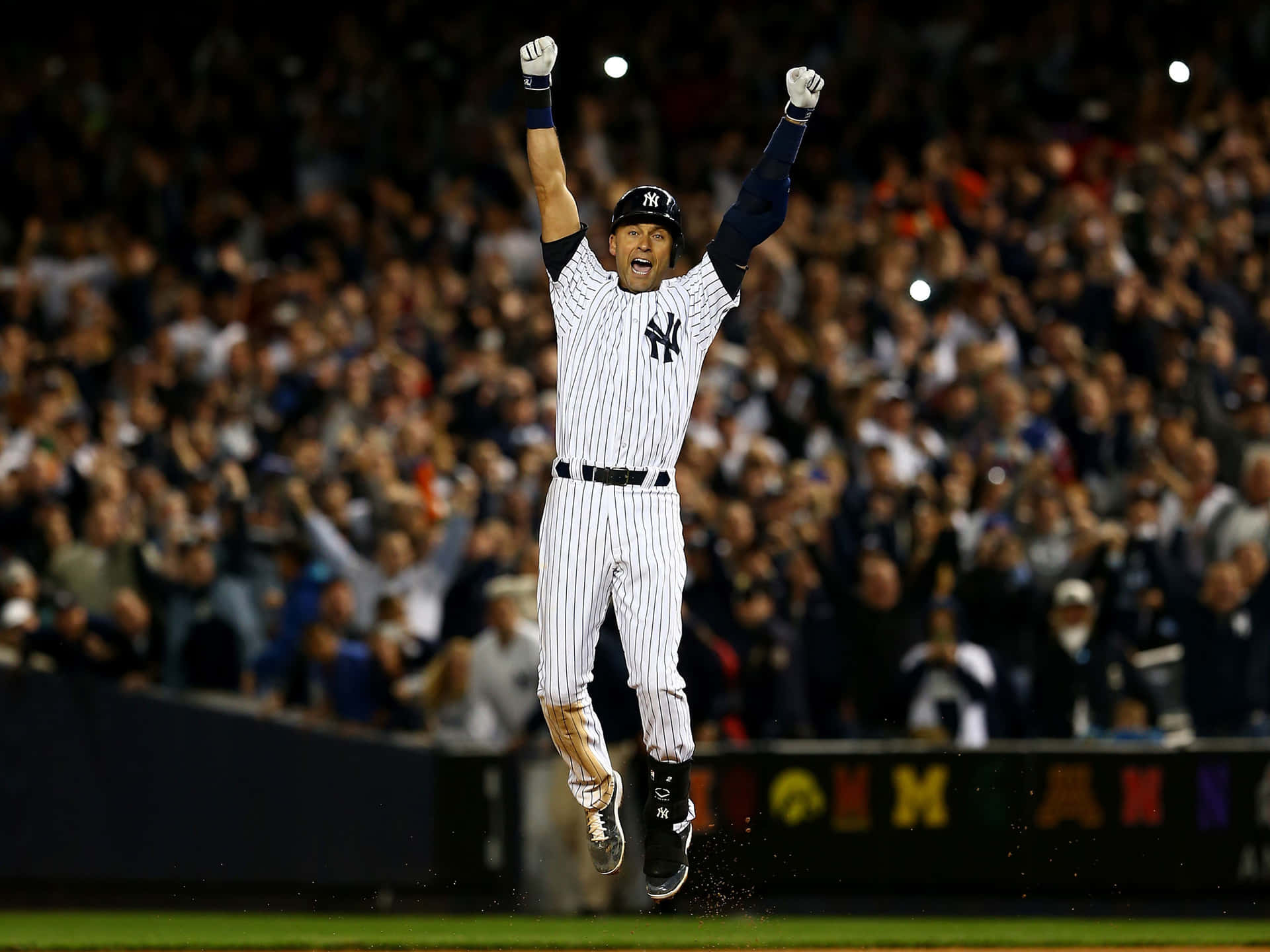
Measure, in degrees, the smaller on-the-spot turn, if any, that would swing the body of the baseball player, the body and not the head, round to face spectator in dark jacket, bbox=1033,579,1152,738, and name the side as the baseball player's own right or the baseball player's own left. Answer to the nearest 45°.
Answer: approximately 135° to the baseball player's own left

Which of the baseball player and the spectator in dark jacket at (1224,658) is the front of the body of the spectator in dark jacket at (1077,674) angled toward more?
the baseball player

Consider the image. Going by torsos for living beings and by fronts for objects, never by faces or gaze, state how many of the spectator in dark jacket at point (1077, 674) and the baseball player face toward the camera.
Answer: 2

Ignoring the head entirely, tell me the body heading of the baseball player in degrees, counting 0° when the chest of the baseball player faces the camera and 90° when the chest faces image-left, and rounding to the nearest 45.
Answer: approximately 0°

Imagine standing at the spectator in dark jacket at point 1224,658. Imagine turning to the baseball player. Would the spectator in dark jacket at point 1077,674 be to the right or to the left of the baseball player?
right

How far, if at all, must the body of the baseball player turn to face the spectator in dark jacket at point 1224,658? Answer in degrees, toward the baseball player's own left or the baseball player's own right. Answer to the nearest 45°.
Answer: approximately 135° to the baseball player's own left

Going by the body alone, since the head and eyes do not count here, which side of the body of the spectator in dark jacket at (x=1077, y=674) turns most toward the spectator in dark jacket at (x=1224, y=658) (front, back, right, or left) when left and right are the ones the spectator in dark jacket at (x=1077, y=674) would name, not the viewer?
left

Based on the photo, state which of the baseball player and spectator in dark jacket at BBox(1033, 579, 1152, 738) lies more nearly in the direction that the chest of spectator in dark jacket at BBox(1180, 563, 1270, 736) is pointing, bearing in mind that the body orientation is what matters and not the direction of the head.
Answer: the baseball player
